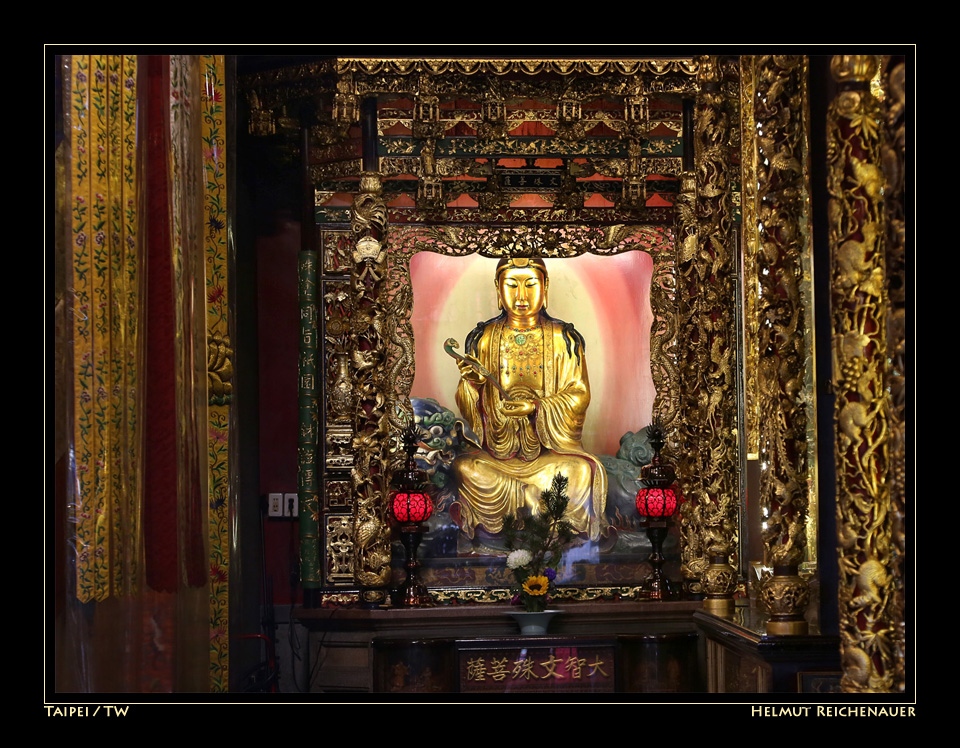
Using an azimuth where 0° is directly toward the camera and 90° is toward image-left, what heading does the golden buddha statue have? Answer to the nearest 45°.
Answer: approximately 0°

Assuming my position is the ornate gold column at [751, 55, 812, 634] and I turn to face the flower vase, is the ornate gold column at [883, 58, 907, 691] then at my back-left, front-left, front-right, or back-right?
back-left
